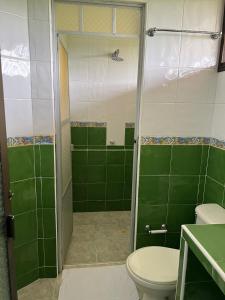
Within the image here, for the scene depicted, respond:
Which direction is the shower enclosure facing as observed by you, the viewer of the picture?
facing the viewer

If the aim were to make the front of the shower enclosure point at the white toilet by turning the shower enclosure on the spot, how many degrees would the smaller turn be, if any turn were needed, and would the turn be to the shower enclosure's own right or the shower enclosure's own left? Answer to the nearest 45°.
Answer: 0° — it already faces it
